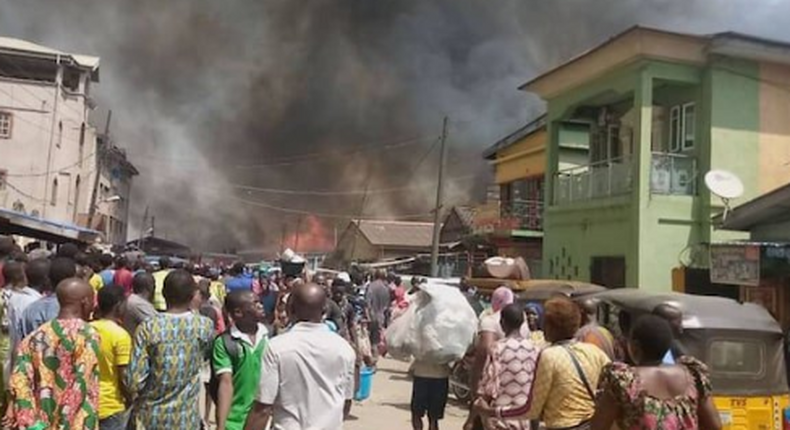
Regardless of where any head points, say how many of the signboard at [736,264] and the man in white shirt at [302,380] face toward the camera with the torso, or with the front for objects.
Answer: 1

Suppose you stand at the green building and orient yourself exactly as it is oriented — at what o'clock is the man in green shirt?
The man in green shirt is roughly at 11 o'clock from the green building.

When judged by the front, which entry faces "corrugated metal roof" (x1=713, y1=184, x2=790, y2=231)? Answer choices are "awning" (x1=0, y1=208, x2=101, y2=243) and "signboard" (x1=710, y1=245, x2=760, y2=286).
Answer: the awning

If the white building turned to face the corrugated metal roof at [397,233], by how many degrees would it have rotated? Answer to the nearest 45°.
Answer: approximately 45° to its left

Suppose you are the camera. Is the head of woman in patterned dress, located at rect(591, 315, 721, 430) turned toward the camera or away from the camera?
away from the camera

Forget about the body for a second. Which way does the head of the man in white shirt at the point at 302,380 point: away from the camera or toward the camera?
away from the camera

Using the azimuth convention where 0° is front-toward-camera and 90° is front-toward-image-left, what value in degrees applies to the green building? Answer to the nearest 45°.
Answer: approximately 45°

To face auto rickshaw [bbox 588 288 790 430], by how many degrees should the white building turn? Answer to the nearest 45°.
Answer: approximately 45° to its right

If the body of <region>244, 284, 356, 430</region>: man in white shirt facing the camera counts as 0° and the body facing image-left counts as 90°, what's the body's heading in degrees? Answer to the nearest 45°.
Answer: approximately 180°

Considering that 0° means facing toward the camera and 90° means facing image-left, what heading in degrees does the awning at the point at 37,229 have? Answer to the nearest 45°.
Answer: approximately 315°
